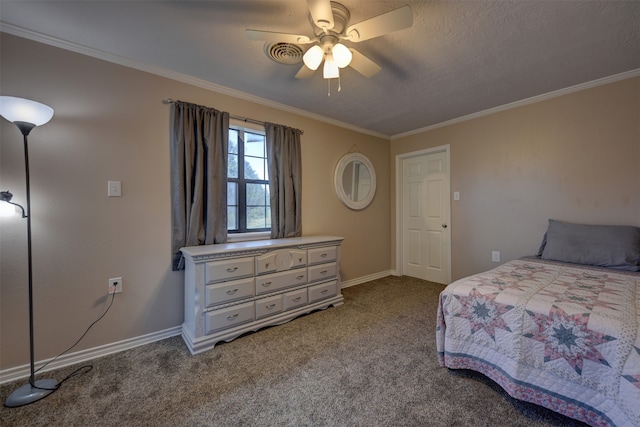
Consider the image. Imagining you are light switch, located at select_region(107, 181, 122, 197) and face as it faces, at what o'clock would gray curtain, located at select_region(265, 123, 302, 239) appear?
The gray curtain is roughly at 9 o'clock from the light switch.

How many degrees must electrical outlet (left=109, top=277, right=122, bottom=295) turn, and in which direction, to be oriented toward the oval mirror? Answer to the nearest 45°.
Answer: approximately 90° to its left

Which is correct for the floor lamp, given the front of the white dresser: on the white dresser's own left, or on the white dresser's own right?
on the white dresser's own right

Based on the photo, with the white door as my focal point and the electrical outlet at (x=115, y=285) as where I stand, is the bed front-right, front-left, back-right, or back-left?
front-right

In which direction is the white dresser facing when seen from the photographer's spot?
facing the viewer and to the right of the viewer

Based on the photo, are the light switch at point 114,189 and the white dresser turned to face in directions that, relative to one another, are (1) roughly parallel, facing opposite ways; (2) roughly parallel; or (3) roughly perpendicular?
roughly parallel

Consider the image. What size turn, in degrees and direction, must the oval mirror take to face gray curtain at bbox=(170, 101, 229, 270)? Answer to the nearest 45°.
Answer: approximately 90° to its right

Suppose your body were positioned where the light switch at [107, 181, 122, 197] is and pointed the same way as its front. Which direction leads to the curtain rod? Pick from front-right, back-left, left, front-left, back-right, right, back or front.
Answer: left

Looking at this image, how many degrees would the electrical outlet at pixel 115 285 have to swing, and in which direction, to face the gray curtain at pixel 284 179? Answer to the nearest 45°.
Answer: approximately 90° to its left

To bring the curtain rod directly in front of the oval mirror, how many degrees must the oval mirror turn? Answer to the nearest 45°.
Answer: approximately 90° to its right

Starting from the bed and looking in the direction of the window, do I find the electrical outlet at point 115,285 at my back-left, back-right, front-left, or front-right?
front-left

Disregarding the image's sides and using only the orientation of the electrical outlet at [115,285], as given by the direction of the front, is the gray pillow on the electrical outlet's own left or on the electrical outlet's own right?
on the electrical outlet's own left
